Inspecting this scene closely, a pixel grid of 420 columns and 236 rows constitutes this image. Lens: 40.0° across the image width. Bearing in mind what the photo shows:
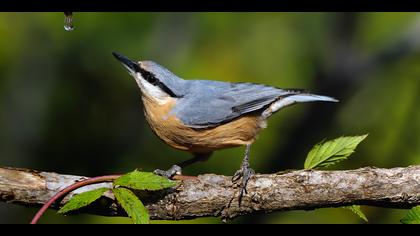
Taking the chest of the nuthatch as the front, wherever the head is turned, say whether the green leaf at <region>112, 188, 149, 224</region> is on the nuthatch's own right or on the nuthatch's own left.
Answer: on the nuthatch's own left

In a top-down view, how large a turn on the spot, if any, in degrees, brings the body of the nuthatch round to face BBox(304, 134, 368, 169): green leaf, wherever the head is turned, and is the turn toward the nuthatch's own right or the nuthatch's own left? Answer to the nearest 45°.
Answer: approximately 135° to the nuthatch's own left

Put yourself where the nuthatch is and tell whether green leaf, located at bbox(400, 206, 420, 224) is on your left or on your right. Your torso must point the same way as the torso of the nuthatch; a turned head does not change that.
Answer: on your left

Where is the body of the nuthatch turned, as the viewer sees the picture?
to the viewer's left
